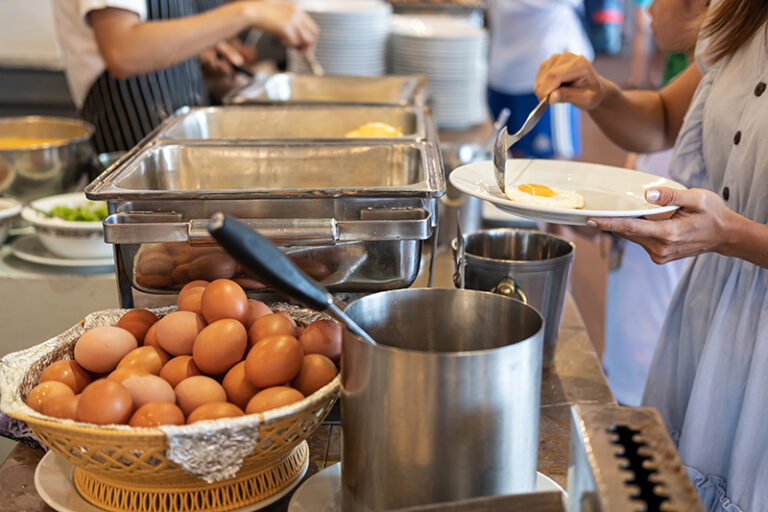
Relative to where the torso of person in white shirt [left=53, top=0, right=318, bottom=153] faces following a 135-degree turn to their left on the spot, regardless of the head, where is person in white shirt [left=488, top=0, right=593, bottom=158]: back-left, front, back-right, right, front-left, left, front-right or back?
right

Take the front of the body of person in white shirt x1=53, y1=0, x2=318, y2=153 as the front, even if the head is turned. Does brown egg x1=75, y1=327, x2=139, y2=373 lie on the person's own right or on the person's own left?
on the person's own right

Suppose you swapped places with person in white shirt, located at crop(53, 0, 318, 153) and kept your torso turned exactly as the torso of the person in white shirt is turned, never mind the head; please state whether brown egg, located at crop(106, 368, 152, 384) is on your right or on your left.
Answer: on your right
